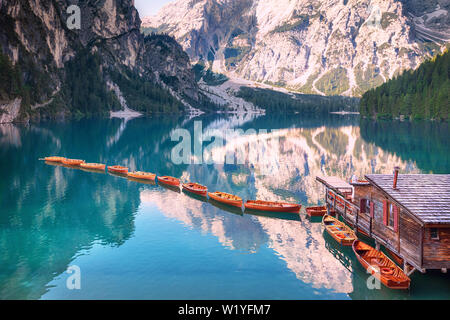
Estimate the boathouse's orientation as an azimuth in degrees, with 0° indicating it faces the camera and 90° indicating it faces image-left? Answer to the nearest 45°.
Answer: approximately 45°
